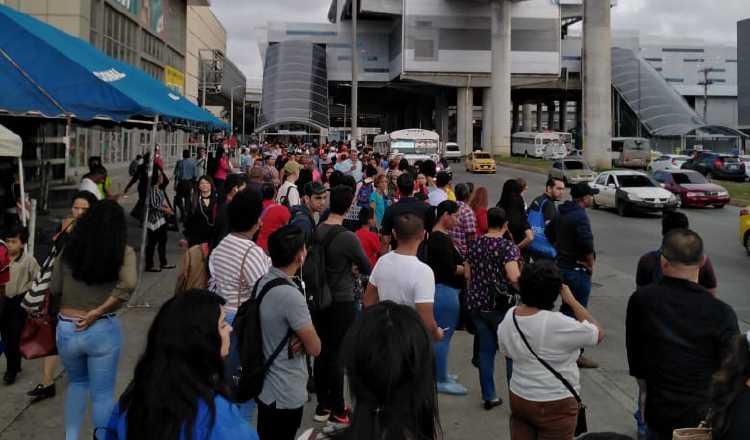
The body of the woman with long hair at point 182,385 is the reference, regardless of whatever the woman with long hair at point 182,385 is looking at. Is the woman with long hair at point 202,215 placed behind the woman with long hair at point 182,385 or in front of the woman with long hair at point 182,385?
in front

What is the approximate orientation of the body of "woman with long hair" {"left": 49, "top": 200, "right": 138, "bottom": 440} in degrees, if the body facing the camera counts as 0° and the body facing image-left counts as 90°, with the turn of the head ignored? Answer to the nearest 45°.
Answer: approximately 180°

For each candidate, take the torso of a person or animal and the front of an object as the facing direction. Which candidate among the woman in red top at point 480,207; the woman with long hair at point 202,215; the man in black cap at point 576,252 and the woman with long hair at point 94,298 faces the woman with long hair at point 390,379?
the woman with long hair at point 202,215

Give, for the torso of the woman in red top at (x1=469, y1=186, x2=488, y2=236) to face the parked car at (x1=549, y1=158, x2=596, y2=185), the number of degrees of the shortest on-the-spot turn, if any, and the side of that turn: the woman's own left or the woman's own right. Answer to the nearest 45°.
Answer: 0° — they already face it

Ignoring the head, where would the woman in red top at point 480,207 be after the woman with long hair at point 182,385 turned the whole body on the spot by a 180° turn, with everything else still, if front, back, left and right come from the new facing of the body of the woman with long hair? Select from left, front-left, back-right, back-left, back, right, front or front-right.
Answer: back

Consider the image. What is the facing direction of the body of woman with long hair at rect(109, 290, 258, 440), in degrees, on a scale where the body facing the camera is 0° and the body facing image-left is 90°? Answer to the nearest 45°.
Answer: approximately 225°

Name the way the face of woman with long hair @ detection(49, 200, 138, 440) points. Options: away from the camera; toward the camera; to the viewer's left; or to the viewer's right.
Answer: away from the camera

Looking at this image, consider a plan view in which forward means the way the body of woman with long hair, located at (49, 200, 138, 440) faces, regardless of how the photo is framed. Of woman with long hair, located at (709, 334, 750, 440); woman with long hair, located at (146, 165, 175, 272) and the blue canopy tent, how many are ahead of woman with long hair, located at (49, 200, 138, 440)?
2

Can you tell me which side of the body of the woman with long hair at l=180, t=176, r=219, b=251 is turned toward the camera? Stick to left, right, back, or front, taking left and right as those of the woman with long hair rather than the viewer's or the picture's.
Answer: front
